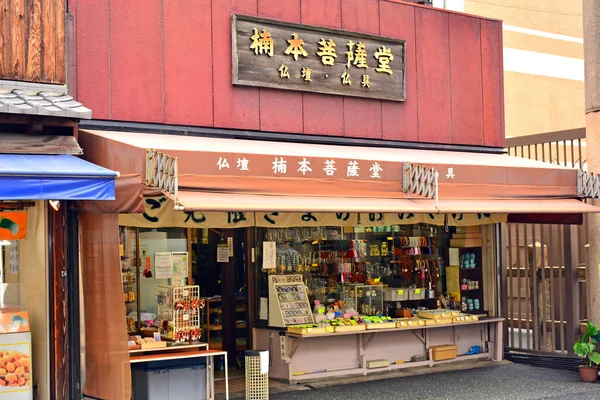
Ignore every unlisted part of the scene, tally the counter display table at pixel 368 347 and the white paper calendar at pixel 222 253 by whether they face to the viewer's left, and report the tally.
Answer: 0

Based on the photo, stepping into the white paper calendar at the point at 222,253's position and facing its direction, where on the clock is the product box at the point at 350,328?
The product box is roughly at 10 o'clock from the white paper calendar.

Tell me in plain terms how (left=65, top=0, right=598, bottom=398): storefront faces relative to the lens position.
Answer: facing the viewer and to the right of the viewer

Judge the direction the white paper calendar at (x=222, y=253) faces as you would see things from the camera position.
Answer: facing the viewer

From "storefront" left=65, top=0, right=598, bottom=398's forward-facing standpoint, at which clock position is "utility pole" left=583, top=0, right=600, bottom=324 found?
The utility pole is roughly at 10 o'clock from the storefront.

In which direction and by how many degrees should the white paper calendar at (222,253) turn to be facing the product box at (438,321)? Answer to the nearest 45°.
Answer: approximately 90° to its left

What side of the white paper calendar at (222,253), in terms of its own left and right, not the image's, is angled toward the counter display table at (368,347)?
left

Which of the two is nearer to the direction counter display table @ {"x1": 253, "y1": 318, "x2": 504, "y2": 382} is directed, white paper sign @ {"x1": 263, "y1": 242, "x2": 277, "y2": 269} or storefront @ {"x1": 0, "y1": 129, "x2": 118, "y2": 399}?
the storefront

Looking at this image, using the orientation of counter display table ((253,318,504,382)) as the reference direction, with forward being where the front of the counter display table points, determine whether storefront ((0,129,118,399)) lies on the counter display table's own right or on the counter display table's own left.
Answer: on the counter display table's own right

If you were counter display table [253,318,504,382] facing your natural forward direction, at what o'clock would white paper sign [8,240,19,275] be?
The white paper sign is roughly at 3 o'clock from the counter display table.
